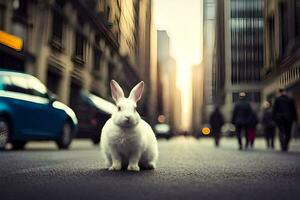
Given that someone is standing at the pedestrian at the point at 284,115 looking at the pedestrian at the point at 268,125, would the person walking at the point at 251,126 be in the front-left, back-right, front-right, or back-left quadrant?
front-left

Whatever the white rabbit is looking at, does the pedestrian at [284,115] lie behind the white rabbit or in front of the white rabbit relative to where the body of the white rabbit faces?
behind

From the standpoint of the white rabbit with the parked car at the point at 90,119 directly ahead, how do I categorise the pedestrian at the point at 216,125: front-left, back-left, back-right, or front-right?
front-right

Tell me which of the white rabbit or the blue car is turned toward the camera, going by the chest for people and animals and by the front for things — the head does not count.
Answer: the white rabbit

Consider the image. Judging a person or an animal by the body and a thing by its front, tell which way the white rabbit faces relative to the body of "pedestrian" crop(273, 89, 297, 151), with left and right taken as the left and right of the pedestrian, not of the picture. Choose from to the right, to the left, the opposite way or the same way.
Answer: the opposite way

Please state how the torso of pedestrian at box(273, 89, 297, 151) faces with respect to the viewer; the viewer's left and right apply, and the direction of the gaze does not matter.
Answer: facing away from the viewer

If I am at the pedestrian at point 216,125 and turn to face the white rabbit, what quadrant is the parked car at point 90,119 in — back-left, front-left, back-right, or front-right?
front-right

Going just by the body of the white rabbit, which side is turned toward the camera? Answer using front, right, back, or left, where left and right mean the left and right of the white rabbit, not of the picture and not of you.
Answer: front

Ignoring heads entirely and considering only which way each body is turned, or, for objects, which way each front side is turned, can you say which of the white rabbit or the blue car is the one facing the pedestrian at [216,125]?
the blue car

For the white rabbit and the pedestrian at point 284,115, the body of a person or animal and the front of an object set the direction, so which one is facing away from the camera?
the pedestrian

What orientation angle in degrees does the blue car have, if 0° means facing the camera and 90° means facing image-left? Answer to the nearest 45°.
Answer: approximately 225°

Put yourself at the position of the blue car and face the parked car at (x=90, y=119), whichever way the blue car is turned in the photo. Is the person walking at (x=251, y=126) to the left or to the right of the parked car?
right
